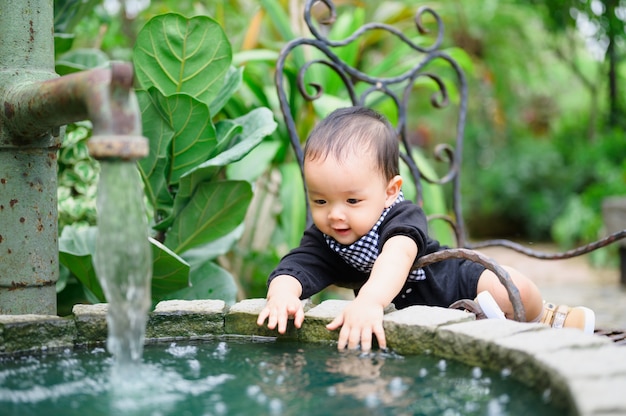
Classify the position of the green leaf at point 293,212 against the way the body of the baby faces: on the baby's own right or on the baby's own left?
on the baby's own right

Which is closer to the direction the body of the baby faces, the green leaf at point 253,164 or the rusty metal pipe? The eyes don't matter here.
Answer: the rusty metal pipe

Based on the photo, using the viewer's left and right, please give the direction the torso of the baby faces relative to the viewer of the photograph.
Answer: facing the viewer and to the left of the viewer

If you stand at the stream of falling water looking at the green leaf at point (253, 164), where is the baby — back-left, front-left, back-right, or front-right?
front-right

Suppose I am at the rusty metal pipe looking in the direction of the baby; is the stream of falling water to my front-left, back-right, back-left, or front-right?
front-right

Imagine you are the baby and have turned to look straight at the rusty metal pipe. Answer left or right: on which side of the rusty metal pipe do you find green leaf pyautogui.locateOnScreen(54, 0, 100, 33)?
right

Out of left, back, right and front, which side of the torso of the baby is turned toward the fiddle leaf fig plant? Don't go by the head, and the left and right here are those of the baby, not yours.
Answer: right

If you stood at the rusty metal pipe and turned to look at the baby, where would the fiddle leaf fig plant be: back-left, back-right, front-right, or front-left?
front-left

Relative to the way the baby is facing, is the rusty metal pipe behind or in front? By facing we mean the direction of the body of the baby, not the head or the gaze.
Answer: in front

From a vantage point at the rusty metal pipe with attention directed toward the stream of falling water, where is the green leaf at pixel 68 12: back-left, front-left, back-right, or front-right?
back-left
